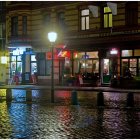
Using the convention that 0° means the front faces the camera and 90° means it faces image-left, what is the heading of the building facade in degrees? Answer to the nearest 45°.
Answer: approximately 0°
